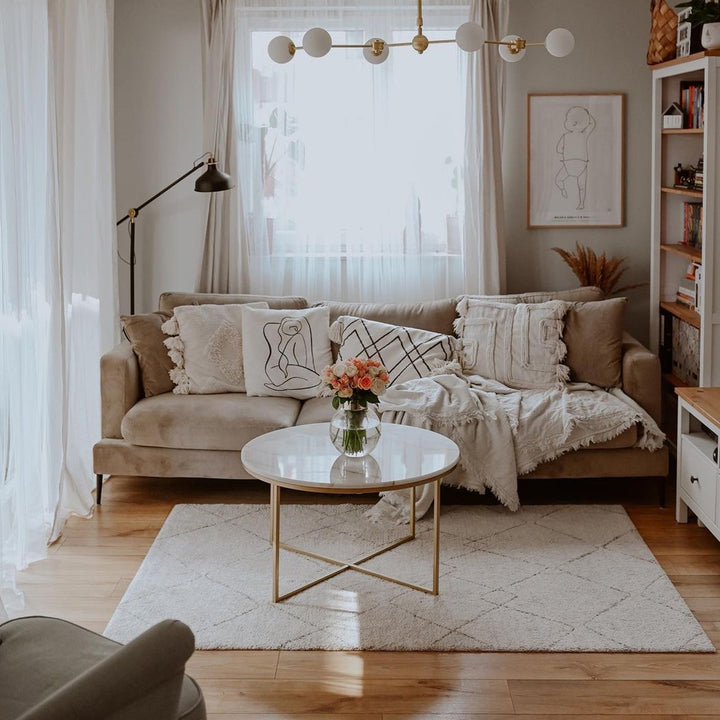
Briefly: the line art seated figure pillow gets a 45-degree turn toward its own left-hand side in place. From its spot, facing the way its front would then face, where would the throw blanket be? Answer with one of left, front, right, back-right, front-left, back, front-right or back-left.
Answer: front

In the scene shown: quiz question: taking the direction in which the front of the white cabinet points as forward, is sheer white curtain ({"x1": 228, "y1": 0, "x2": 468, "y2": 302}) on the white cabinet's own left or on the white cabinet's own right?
on the white cabinet's own right

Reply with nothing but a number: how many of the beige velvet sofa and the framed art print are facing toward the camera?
2

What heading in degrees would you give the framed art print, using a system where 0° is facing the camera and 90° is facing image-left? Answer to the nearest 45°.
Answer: approximately 0°

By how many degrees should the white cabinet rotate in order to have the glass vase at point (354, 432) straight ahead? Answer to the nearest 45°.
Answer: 0° — it already faces it

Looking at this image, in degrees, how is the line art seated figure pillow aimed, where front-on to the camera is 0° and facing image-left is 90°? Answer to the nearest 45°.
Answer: approximately 0°

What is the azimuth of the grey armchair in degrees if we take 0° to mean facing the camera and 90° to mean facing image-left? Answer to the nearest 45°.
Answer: approximately 225°

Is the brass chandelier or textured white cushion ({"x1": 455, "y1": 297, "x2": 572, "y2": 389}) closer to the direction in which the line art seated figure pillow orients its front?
the brass chandelier

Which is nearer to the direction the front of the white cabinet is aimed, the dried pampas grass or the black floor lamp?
the black floor lamp

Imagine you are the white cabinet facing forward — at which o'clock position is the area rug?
The area rug is roughly at 12 o'clock from the white cabinet.

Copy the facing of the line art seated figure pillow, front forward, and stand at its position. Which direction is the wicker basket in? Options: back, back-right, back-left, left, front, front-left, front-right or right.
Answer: left

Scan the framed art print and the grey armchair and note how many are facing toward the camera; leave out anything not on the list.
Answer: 1
